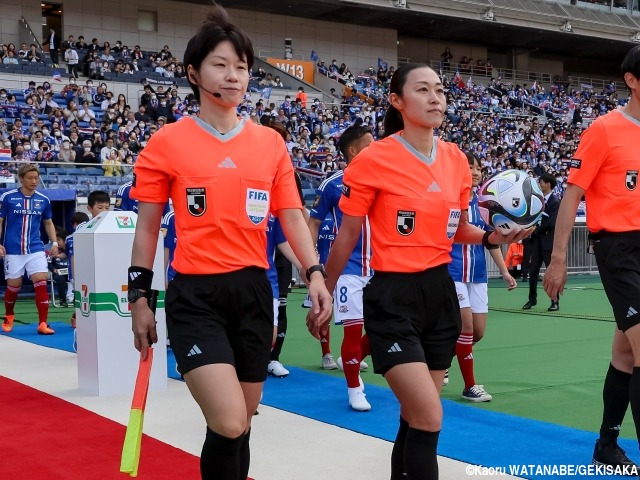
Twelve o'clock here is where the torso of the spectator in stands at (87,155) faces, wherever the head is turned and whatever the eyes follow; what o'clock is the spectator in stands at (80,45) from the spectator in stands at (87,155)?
the spectator in stands at (80,45) is roughly at 6 o'clock from the spectator in stands at (87,155).

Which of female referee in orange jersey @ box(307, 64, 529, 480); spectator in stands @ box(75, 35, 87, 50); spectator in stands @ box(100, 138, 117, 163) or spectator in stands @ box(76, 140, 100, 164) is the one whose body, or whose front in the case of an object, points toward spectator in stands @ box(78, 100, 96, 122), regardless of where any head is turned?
spectator in stands @ box(75, 35, 87, 50)

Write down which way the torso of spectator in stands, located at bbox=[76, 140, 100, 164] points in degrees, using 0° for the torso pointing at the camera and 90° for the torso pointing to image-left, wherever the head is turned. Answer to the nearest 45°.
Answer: approximately 0°

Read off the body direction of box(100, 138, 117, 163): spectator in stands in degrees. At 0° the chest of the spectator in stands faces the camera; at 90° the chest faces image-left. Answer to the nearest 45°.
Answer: approximately 315°

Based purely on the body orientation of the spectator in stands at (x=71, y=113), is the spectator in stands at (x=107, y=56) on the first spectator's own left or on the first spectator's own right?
on the first spectator's own left

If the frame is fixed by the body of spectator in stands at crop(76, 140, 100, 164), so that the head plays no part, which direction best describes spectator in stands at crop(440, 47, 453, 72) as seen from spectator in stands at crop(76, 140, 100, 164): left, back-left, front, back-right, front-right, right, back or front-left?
back-left

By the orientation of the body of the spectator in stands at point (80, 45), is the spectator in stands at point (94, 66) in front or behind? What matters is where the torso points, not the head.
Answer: in front

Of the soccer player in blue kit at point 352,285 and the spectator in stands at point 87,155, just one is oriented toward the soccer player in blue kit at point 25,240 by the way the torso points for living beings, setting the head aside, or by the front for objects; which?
the spectator in stands
